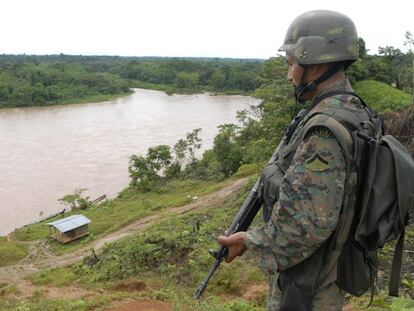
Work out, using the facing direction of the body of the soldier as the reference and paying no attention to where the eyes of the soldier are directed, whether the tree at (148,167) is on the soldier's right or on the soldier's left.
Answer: on the soldier's right

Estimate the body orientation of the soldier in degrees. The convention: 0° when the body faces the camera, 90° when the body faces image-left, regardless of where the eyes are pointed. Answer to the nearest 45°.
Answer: approximately 90°

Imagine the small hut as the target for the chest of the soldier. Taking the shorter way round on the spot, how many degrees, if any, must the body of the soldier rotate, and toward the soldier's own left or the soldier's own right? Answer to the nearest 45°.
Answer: approximately 45° to the soldier's own right

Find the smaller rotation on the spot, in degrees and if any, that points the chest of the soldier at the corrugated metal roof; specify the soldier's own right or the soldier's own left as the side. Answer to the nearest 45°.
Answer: approximately 45° to the soldier's own right

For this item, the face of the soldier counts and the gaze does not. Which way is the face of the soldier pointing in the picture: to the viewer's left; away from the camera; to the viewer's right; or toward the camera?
to the viewer's left
